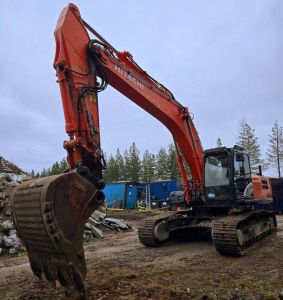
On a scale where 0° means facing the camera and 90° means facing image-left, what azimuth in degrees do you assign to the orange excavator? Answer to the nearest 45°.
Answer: approximately 45°

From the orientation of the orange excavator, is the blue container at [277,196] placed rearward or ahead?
rearward
